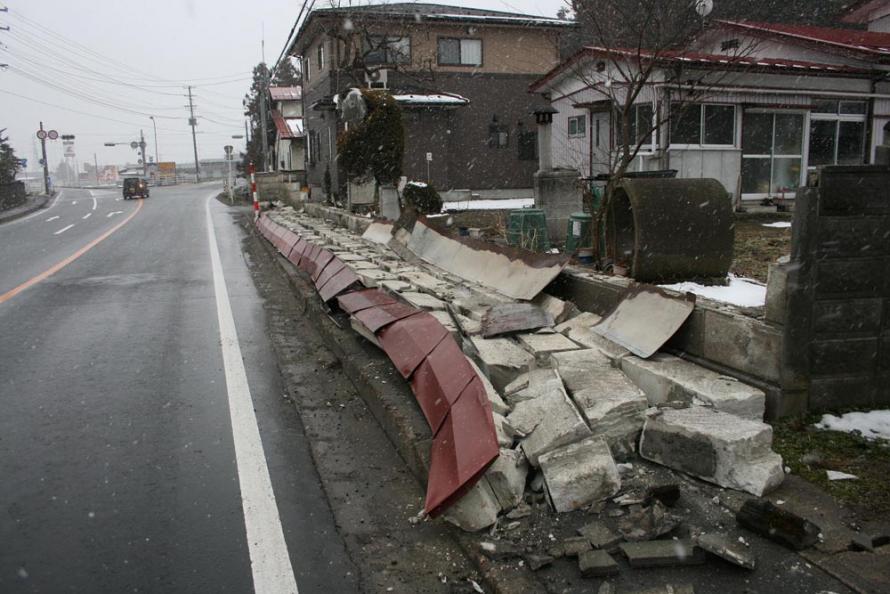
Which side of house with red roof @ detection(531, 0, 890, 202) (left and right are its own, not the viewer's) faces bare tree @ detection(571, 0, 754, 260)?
front

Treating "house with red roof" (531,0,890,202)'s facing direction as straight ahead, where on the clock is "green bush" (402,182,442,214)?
The green bush is roughly at 2 o'clock from the house with red roof.

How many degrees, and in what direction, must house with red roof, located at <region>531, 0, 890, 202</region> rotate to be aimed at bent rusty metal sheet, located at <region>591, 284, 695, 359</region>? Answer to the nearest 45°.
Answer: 0° — it already faces it

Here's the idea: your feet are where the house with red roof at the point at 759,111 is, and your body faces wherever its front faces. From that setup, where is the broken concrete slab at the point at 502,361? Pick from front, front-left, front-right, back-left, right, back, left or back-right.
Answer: front

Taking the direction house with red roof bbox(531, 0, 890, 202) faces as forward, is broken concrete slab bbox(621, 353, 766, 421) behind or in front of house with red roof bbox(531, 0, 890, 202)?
in front

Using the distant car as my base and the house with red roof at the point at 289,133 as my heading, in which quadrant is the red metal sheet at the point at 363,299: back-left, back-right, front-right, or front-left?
front-right

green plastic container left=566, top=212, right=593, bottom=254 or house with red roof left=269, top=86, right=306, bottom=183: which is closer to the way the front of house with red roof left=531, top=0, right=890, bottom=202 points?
the green plastic container

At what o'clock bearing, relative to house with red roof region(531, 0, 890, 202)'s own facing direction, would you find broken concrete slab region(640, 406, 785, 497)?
The broken concrete slab is roughly at 12 o'clock from the house with red roof.

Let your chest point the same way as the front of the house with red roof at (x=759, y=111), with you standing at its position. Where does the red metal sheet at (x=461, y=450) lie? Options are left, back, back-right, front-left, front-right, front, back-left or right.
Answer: front

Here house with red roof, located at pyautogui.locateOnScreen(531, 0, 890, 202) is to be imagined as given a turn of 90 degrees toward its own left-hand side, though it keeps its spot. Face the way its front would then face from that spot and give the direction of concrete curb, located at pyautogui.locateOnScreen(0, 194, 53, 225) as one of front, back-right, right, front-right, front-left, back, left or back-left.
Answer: back

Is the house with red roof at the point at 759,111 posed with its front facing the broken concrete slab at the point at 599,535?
yes

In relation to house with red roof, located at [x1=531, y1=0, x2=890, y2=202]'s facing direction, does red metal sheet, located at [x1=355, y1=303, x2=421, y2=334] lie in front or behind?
in front

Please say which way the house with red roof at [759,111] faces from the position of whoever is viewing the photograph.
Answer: facing the viewer

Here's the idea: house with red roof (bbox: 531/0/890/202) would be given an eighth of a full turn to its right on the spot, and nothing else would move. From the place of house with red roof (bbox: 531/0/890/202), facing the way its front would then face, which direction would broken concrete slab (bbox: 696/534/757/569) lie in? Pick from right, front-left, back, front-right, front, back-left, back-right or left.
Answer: front-left

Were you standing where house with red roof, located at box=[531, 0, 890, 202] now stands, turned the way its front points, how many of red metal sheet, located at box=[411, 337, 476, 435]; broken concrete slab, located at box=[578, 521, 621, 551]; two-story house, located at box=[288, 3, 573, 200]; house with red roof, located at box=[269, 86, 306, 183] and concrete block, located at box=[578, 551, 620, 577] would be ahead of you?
3

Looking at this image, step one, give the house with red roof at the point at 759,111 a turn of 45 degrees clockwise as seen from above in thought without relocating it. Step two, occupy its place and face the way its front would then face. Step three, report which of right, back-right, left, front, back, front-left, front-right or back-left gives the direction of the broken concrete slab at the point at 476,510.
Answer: front-left

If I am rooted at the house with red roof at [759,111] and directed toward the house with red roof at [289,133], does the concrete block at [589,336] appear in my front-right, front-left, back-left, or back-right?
back-left

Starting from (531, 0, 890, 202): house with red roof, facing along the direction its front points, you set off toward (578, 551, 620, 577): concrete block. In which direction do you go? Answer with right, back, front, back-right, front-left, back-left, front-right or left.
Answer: front

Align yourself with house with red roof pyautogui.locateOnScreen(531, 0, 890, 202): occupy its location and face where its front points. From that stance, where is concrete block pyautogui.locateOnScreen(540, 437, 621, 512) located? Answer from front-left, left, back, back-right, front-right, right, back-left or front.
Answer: front

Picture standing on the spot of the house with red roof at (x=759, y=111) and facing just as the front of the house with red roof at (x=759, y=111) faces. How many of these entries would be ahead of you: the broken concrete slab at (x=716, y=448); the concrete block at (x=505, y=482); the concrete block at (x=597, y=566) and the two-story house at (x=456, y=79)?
3

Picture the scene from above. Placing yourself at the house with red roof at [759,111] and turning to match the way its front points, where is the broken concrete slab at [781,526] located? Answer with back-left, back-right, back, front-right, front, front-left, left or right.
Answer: front

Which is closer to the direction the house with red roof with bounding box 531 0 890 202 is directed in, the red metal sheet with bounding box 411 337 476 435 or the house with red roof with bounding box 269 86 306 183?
the red metal sheet
